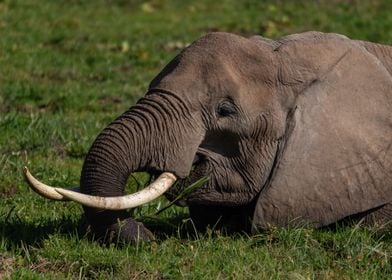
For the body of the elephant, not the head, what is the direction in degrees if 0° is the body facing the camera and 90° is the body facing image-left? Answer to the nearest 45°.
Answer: approximately 90°
